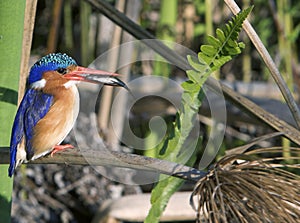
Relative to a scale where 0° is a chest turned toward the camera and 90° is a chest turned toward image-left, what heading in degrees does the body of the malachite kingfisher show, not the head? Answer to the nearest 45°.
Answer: approximately 270°
